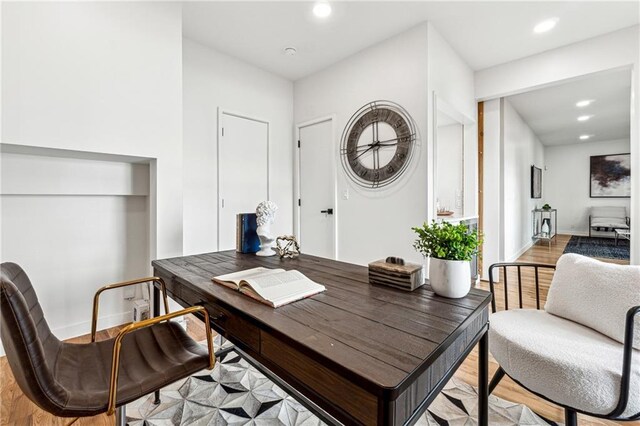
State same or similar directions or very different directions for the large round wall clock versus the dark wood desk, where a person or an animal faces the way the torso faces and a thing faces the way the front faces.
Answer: same or similar directions

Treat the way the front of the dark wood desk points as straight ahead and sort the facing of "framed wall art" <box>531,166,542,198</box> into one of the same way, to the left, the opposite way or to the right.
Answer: to the left

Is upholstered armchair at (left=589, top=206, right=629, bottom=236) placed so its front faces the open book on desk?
yes

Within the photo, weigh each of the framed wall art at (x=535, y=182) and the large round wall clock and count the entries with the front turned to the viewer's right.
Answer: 1

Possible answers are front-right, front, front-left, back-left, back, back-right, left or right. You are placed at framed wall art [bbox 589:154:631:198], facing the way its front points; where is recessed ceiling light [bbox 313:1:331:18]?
front

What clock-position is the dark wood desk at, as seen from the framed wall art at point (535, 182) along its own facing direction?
The dark wood desk is roughly at 3 o'clock from the framed wall art.

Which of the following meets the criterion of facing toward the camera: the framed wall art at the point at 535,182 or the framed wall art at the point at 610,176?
the framed wall art at the point at 610,176

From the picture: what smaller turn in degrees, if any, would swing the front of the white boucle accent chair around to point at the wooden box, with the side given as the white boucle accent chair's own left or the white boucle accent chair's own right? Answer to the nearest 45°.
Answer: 0° — it already faces it

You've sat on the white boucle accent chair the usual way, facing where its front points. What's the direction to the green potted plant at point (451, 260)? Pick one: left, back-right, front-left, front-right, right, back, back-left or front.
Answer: front

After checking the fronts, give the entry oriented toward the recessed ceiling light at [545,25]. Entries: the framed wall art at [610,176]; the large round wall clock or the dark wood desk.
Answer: the framed wall art

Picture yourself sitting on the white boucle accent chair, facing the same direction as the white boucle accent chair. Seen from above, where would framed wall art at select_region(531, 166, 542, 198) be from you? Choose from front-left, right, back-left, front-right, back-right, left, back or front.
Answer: back-right

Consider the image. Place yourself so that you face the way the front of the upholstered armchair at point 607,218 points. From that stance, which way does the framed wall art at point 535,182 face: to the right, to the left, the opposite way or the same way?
to the left

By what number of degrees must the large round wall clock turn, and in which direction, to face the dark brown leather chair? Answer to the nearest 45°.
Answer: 0° — it already faces it

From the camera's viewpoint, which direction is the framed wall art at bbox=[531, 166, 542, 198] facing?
to the viewer's right

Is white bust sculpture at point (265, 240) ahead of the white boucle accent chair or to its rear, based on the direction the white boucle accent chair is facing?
ahead

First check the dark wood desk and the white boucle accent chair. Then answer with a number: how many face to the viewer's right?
0

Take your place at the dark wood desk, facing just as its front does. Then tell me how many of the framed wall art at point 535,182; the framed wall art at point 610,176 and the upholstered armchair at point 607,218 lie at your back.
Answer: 3

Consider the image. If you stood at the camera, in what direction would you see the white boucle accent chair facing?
facing the viewer and to the left of the viewer

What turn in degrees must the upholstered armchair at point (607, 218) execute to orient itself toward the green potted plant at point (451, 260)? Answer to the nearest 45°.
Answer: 0° — it already faces it

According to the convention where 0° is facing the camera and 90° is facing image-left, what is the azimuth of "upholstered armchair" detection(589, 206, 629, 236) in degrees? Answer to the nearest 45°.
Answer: approximately 0°

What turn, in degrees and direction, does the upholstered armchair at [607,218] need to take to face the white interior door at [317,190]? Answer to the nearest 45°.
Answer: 0° — it already faces it

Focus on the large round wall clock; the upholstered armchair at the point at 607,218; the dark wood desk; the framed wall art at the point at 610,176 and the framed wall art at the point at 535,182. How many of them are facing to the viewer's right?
1
